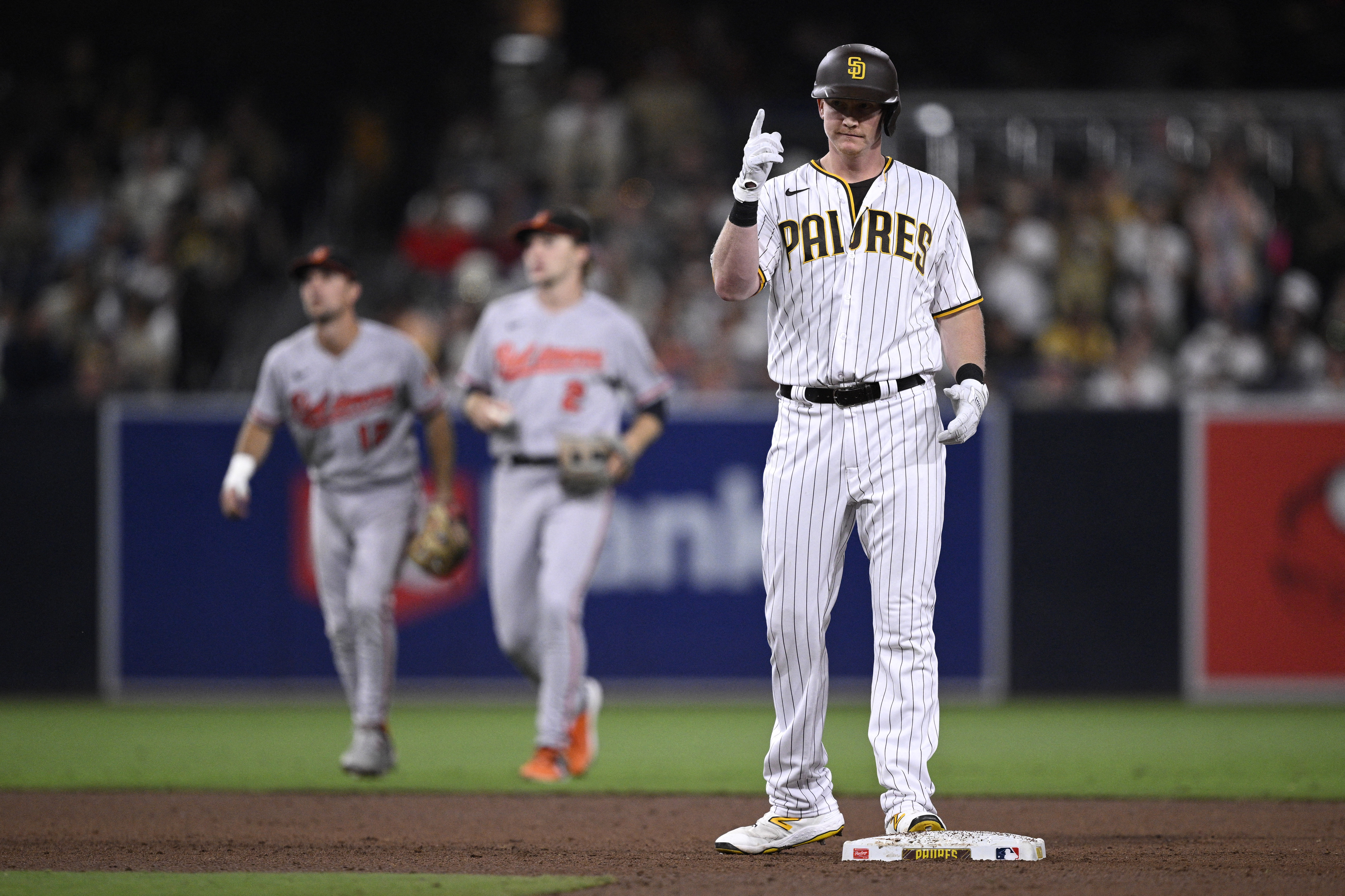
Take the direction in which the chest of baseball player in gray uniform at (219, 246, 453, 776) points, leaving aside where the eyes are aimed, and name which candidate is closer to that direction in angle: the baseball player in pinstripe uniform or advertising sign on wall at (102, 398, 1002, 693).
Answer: the baseball player in pinstripe uniform

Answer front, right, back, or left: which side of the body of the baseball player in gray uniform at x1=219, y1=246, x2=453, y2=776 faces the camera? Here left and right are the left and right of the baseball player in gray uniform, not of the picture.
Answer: front

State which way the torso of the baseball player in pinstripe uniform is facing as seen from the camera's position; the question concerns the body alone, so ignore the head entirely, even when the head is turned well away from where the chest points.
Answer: toward the camera

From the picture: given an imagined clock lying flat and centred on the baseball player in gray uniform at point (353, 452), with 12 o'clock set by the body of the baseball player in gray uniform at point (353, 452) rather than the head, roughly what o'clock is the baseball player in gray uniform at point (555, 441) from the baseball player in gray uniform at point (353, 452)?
the baseball player in gray uniform at point (555, 441) is roughly at 10 o'clock from the baseball player in gray uniform at point (353, 452).

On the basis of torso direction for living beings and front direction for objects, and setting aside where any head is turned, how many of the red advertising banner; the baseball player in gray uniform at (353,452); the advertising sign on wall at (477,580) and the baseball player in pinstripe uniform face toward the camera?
4

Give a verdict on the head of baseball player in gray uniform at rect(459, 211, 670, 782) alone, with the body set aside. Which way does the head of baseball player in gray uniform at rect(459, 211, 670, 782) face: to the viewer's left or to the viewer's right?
to the viewer's left

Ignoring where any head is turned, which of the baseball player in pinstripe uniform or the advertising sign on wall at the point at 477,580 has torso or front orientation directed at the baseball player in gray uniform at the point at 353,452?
the advertising sign on wall

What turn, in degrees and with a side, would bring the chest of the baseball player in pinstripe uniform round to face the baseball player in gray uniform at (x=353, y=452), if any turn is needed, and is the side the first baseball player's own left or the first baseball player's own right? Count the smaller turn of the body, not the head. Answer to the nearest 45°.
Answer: approximately 135° to the first baseball player's own right

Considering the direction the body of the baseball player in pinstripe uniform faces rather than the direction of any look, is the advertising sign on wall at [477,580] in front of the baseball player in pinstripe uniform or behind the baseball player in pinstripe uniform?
behind

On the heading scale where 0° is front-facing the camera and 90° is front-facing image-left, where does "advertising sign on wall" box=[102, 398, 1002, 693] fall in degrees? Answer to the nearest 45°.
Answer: approximately 0°

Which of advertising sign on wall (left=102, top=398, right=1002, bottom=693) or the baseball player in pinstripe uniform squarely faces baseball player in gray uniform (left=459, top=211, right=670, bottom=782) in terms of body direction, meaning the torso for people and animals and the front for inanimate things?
the advertising sign on wall
